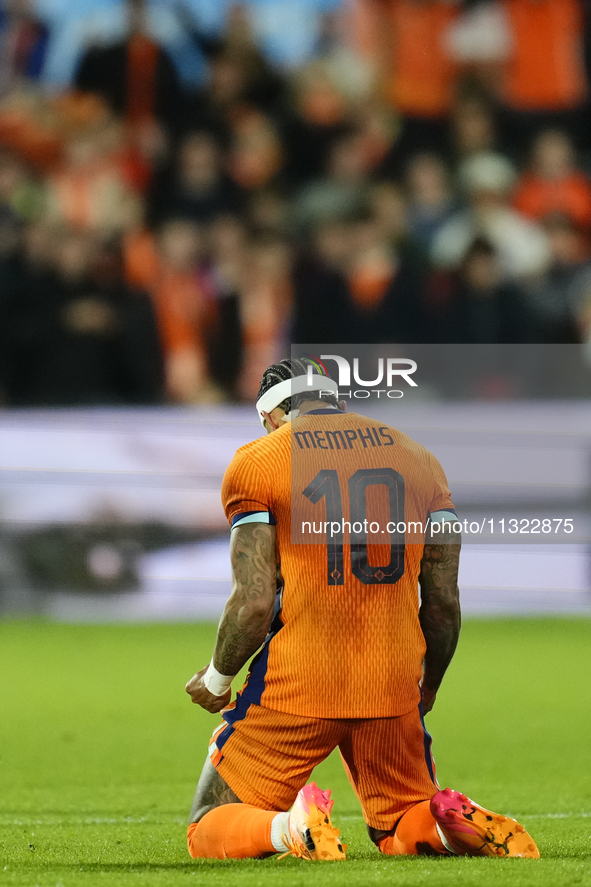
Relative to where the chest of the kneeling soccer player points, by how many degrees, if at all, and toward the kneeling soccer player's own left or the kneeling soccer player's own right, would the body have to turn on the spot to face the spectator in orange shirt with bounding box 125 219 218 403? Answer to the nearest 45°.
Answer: approximately 45° to the kneeling soccer player's own right

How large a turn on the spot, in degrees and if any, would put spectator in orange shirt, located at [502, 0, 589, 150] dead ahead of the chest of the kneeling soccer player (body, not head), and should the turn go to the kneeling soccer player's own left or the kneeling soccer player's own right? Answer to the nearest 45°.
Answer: approximately 45° to the kneeling soccer player's own right

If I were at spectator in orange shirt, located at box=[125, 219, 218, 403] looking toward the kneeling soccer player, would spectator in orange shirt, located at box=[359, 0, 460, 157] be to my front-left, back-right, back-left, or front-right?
back-left

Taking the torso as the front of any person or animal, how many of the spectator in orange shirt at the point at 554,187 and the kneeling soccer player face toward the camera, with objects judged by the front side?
1

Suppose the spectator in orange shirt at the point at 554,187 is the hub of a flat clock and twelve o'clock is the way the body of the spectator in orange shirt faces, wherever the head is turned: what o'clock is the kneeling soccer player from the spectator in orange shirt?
The kneeling soccer player is roughly at 12 o'clock from the spectator in orange shirt.

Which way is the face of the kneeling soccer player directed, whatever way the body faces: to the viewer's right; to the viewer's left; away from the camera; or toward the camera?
away from the camera

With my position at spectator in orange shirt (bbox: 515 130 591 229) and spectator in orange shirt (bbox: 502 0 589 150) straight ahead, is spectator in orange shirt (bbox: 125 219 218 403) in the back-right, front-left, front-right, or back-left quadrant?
back-left

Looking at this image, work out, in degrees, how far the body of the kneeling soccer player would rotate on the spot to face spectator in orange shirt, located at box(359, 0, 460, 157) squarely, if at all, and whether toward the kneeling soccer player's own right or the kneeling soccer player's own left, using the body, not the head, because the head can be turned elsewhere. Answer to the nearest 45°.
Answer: approximately 45° to the kneeling soccer player's own right

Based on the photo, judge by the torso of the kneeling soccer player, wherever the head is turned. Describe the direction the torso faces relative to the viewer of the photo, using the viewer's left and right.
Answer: facing away from the viewer and to the left of the viewer
